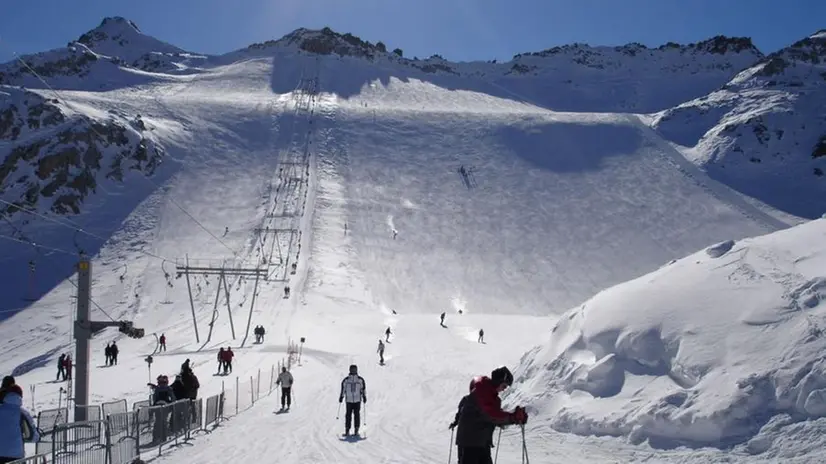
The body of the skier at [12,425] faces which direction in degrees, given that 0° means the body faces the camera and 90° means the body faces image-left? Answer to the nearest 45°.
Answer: approximately 180°

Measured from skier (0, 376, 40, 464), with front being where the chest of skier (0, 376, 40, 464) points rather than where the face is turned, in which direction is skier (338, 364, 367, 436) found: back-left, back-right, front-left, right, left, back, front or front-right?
front-right

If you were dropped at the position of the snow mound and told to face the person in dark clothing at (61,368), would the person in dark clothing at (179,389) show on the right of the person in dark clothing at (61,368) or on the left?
left

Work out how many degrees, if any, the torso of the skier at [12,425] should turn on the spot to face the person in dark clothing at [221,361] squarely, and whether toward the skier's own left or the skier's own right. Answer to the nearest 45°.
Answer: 0° — they already face them

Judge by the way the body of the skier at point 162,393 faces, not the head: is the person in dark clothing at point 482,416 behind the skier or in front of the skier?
behind

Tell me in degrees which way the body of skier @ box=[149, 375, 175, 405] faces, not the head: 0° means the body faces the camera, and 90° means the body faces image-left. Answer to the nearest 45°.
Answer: approximately 180°

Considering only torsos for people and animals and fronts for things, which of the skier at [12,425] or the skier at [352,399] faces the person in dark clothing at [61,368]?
the skier at [12,425]
